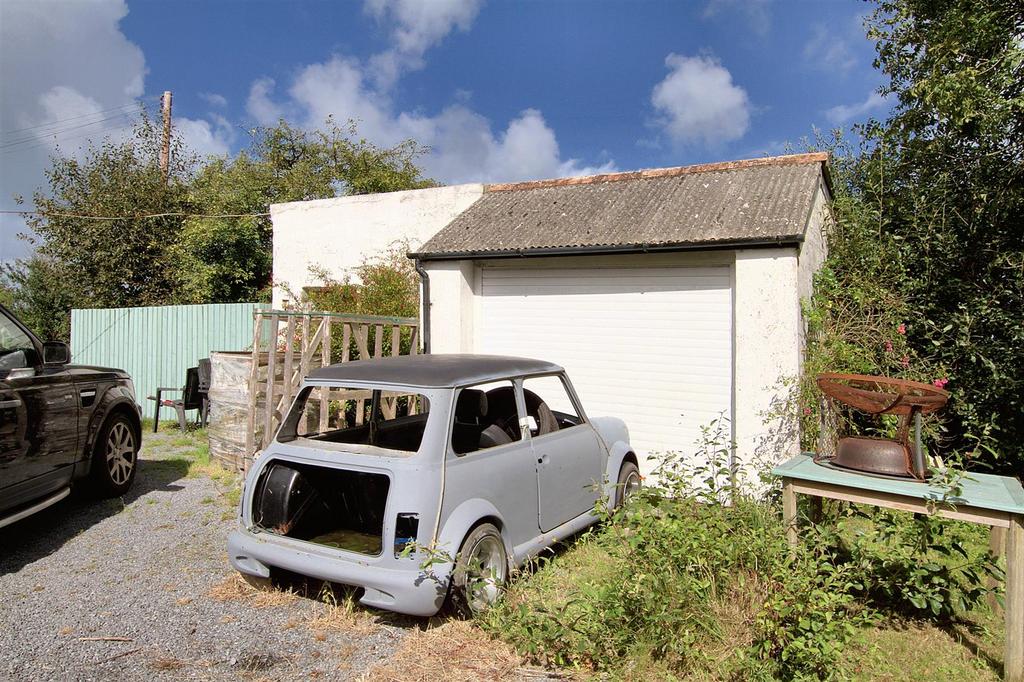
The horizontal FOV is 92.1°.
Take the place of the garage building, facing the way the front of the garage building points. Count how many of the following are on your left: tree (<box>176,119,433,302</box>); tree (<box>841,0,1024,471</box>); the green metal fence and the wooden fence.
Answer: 1

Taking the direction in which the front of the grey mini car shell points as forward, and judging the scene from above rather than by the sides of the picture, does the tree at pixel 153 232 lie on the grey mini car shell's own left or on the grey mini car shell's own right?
on the grey mini car shell's own left

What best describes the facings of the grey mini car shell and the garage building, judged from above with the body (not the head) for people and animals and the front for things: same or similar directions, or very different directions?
very different directions

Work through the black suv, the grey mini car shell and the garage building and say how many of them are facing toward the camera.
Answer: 1

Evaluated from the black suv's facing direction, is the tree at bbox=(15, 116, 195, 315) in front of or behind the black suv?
in front

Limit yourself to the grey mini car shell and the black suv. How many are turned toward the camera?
0

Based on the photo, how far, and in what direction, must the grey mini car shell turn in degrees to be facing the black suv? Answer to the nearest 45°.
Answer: approximately 90° to its left

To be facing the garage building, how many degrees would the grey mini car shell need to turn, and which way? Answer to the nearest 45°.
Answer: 0° — it already faces it

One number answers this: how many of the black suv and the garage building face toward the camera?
1

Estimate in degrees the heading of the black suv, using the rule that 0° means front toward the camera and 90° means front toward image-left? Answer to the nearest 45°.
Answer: approximately 225°

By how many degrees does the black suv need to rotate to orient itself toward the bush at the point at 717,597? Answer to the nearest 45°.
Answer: approximately 90° to its right

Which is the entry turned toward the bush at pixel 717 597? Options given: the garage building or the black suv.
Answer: the garage building

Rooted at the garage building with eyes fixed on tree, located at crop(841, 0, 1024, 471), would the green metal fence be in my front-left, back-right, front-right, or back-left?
back-left

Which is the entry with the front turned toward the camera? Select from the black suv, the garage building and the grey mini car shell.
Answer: the garage building
